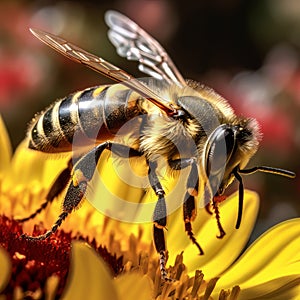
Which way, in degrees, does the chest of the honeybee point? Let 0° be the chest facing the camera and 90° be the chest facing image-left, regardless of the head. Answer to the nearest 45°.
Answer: approximately 270°
